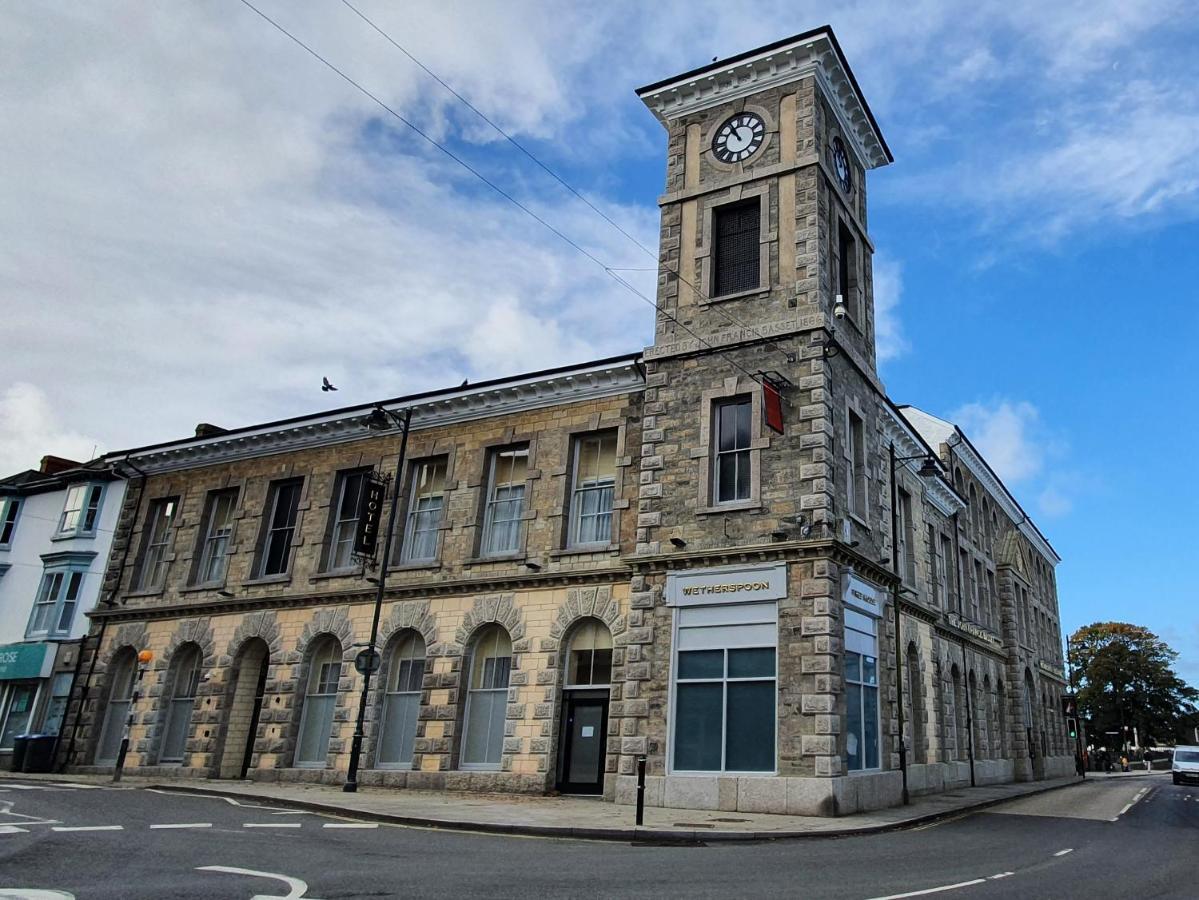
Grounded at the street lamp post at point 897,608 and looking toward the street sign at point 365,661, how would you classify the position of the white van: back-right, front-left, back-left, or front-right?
back-right

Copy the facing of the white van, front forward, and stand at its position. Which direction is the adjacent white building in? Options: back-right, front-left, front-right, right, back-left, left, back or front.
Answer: front-right

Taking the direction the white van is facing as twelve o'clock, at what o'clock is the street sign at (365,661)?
The street sign is roughly at 1 o'clock from the white van.

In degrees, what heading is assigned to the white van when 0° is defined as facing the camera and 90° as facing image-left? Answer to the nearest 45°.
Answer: approximately 0°

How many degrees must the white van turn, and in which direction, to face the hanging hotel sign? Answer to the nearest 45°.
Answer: approximately 45° to its right
